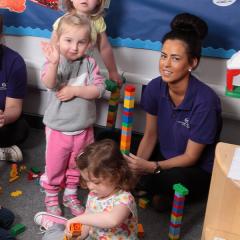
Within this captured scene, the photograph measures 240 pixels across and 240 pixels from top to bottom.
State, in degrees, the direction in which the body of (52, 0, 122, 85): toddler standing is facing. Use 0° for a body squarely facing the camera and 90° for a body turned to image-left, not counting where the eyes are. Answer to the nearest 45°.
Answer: approximately 0°

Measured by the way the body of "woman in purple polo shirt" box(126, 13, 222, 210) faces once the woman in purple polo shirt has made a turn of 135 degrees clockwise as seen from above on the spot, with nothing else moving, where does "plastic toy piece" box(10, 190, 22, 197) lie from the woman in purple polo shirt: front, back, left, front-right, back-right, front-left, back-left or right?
left

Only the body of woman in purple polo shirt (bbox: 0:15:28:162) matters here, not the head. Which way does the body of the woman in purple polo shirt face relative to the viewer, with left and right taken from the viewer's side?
facing the viewer

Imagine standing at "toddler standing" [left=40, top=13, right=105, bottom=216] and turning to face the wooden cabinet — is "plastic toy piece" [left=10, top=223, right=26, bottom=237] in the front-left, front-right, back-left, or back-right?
back-right

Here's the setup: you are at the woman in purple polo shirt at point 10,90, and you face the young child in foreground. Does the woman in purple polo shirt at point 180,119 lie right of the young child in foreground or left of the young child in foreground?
left

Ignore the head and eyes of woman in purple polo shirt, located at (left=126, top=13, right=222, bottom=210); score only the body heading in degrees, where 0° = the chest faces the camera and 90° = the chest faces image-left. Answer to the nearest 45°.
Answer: approximately 45°

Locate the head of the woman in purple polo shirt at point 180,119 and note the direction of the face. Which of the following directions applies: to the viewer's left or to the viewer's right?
to the viewer's left

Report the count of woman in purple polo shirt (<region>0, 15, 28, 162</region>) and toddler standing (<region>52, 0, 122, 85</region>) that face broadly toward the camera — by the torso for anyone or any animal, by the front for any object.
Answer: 2

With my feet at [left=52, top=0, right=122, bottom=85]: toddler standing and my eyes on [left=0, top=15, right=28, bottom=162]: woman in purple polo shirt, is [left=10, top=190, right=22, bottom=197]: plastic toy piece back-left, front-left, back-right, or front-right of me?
front-left

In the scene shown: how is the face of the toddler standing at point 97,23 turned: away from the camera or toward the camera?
toward the camera

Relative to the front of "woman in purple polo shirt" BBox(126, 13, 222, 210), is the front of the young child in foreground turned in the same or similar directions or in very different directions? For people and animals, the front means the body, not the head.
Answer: same or similar directions

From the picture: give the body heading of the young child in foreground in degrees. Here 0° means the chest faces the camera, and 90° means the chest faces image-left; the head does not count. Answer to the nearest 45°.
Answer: approximately 45°

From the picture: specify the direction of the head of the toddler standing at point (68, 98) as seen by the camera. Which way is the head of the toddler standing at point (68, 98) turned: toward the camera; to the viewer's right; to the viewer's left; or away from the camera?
toward the camera

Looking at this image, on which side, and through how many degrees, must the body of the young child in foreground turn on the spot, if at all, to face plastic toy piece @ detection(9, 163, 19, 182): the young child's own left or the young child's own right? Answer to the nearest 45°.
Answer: approximately 90° to the young child's own right
